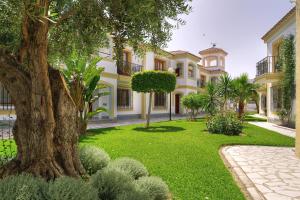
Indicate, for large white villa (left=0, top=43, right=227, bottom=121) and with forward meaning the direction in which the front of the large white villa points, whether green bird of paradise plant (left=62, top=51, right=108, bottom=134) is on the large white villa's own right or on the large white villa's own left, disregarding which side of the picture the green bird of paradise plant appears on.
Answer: on the large white villa's own right

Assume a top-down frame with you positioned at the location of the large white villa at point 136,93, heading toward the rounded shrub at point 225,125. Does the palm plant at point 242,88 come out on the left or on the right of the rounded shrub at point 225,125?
left

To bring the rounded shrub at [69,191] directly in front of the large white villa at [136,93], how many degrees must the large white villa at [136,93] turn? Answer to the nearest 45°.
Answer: approximately 45° to its right

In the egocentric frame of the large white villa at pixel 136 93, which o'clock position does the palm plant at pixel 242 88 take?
The palm plant is roughly at 11 o'clock from the large white villa.

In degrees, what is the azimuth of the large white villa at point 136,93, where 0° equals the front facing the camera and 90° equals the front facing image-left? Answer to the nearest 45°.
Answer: approximately 315°

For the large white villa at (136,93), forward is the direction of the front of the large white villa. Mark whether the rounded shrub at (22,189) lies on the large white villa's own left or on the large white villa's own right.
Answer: on the large white villa's own right
